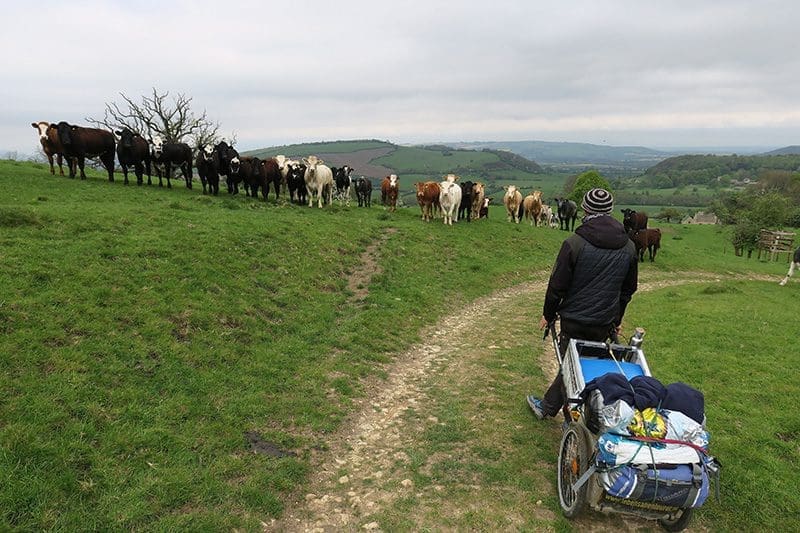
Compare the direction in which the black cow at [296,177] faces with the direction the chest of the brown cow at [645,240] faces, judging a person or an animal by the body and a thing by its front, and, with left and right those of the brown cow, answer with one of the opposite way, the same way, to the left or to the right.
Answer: to the left

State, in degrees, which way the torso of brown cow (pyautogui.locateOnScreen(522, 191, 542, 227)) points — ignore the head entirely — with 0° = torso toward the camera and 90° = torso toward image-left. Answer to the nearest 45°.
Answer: approximately 315°

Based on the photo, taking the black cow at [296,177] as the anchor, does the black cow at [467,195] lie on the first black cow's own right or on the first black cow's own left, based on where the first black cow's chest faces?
on the first black cow's own left

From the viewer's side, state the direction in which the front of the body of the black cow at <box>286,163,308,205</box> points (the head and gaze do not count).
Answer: toward the camera

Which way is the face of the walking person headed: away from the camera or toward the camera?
away from the camera

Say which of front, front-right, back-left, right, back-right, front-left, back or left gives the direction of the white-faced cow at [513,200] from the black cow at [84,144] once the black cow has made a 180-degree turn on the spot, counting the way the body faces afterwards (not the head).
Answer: front-right

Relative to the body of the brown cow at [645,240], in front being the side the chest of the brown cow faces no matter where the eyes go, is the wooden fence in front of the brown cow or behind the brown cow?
behind

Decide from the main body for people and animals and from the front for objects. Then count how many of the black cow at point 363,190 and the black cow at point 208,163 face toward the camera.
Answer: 2

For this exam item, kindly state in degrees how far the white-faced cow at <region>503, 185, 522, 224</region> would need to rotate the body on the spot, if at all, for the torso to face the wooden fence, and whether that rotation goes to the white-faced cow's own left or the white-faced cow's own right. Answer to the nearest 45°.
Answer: approximately 135° to the white-faced cow's own left

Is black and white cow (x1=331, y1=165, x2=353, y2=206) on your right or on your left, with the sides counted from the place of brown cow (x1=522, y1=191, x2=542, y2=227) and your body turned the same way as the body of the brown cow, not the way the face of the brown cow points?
on your right

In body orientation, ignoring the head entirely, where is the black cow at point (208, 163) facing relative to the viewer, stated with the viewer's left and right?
facing the viewer
